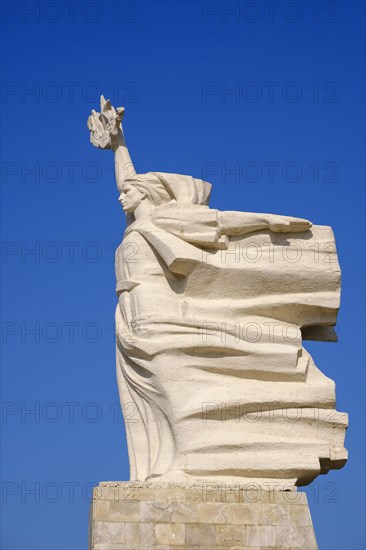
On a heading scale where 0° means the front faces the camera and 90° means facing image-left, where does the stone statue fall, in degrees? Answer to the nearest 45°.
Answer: approximately 90°
